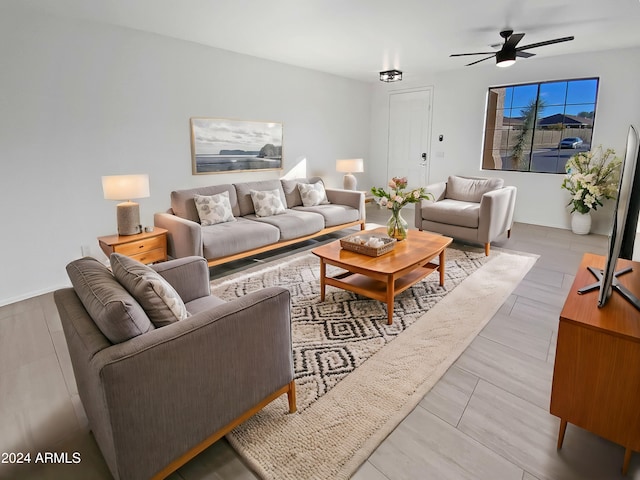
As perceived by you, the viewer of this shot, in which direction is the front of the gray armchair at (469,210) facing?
facing the viewer and to the left of the viewer

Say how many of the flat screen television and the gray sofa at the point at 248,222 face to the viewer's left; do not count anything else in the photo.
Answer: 1

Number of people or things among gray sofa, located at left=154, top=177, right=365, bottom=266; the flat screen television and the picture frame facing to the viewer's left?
1

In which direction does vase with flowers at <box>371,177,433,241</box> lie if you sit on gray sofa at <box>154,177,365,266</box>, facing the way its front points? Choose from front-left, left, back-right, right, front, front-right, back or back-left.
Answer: front

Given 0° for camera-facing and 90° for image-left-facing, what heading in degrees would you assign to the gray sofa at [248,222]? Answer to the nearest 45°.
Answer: approximately 315°

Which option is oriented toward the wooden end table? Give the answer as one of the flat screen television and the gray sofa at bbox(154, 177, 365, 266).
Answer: the flat screen television

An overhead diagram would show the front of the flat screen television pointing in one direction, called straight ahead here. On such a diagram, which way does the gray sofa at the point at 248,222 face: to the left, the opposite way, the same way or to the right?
the opposite way

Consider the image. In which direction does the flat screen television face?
to the viewer's left

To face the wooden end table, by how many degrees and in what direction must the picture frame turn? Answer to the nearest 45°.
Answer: approximately 90° to its right

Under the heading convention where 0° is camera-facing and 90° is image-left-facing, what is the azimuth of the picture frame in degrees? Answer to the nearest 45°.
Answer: approximately 315°

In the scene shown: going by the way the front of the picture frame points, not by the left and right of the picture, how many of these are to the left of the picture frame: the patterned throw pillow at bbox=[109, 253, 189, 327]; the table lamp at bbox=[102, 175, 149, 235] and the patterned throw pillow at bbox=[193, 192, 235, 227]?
0

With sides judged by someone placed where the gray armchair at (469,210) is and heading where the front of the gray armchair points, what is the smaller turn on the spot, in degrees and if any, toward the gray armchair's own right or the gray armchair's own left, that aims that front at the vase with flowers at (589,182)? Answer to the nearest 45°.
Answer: approximately 180°

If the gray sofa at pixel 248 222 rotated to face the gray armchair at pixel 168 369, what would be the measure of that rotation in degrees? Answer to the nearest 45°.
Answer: approximately 45° to its right

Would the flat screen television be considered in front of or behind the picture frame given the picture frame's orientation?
in front

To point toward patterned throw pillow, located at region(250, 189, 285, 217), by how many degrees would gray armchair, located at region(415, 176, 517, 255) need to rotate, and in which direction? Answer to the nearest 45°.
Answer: approximately 45° to its right

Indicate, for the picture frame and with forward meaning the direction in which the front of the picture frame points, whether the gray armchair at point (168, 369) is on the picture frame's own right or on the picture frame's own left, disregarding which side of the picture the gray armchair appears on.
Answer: on the picture frame's own right

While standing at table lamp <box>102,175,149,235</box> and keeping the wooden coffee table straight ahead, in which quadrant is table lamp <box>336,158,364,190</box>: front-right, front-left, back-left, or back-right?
front-left
